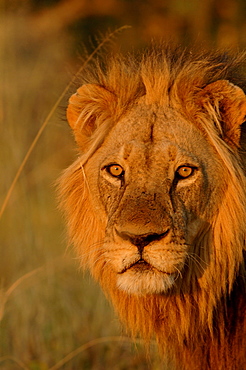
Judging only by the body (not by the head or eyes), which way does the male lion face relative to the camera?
toward the camera
